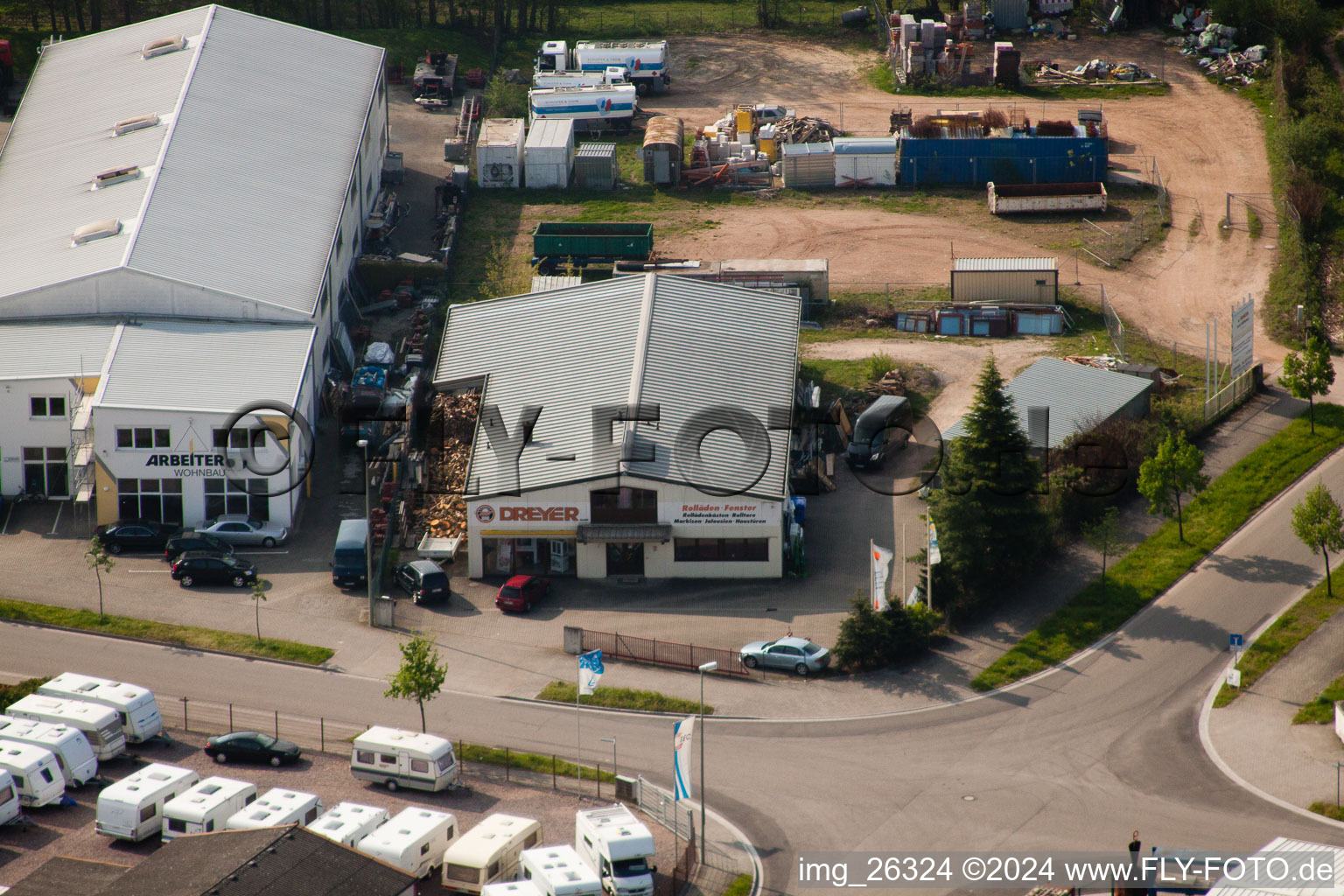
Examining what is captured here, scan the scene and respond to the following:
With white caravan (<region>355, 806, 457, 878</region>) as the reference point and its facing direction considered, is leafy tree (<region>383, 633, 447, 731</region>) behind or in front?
behind

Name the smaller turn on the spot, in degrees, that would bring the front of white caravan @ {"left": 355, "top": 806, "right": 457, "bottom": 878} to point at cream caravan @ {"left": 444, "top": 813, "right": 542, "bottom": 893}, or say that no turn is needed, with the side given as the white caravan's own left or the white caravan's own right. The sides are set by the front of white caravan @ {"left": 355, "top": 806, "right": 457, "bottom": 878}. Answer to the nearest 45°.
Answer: approximately 135° to the white caravan's own left

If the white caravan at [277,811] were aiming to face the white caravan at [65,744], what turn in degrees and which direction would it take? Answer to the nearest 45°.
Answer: approximately 90° to its right

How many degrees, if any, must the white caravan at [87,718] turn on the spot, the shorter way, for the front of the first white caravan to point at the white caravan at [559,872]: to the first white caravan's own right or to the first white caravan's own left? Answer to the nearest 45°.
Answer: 0° — it already faces it

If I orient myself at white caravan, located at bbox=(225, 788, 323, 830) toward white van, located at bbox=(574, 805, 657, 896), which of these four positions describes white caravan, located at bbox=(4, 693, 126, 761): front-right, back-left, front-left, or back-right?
back-left

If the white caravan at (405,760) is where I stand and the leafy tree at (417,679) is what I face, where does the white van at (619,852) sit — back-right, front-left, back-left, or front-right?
back-right

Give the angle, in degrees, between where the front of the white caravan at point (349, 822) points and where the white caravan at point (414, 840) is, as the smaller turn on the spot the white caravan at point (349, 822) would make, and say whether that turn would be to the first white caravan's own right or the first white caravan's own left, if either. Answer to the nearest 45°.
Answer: approximately 90° to the first white caravan's own left
